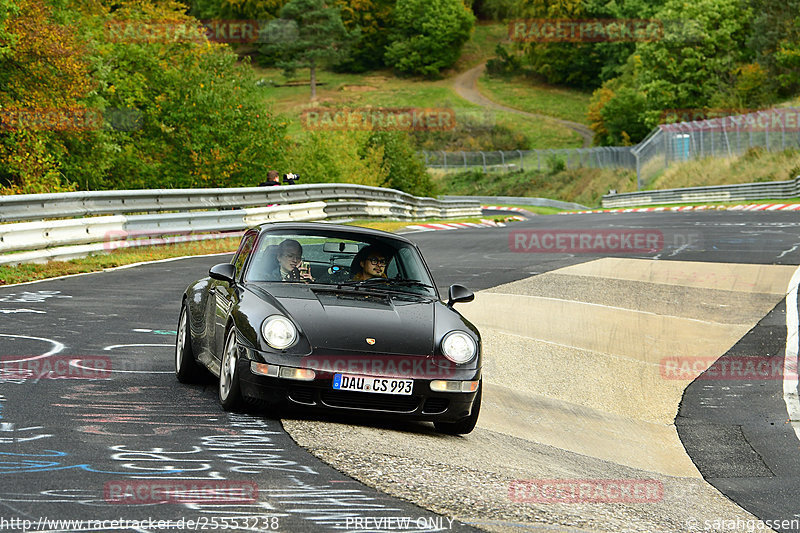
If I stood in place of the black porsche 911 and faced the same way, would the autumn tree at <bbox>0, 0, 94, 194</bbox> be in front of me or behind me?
behind

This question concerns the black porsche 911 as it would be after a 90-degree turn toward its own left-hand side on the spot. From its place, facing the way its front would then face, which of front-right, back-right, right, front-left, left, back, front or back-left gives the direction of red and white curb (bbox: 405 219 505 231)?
front-left

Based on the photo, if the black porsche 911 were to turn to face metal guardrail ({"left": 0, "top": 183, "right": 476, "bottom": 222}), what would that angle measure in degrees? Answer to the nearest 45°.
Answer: approximately 135° to its left

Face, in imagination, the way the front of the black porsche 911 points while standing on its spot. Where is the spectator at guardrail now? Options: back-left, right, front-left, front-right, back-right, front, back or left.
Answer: back-left

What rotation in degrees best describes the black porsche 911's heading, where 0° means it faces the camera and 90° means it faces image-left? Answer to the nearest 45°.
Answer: approximately 315°
